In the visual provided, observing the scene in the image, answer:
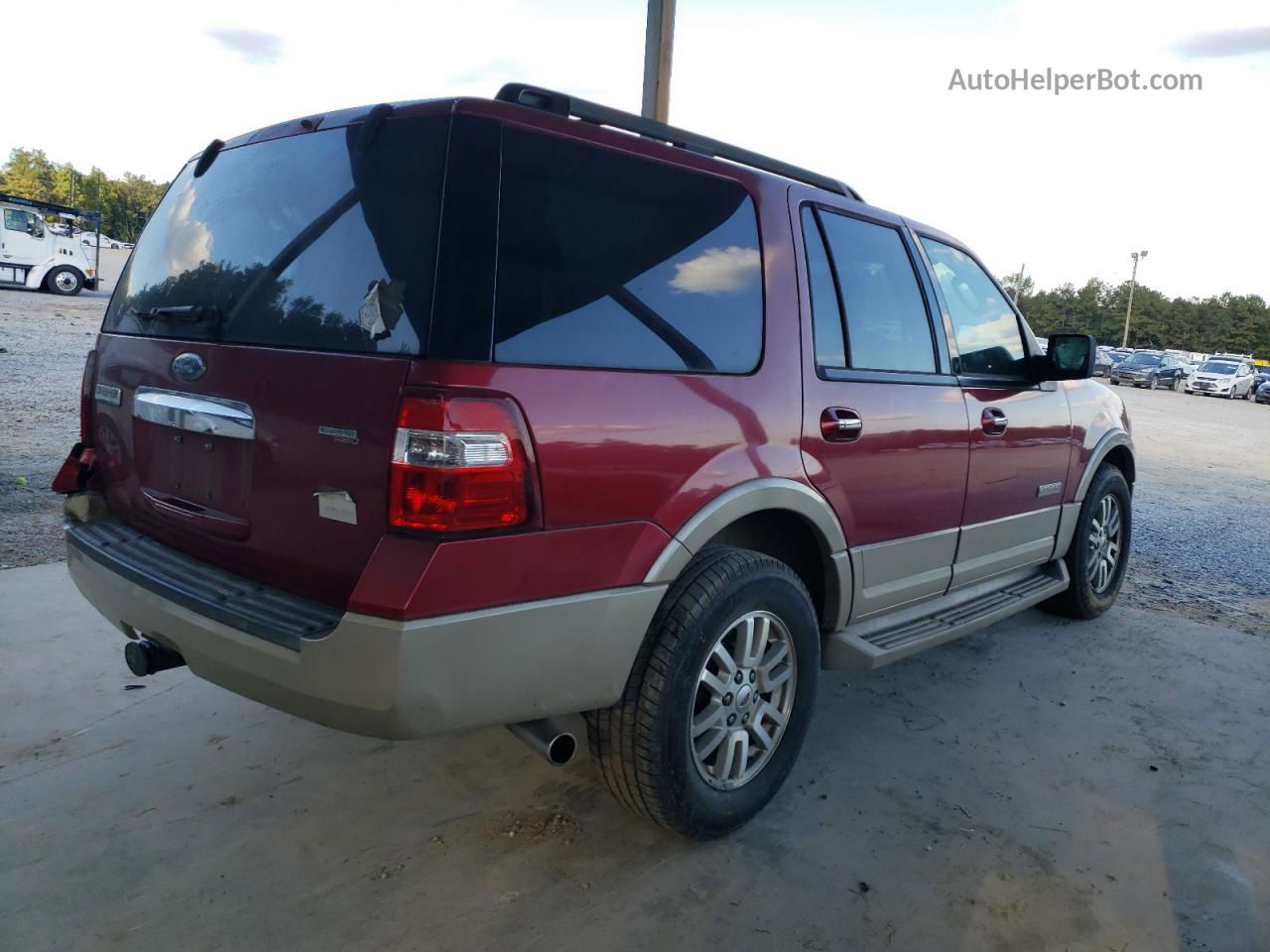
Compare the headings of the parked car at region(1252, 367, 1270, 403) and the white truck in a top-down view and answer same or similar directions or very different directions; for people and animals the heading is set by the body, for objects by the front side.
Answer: very different directions

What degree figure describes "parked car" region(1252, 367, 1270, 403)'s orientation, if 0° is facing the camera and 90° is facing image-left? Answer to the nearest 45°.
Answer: approximately 45°

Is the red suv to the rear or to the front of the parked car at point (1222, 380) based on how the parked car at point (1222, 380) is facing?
to the front

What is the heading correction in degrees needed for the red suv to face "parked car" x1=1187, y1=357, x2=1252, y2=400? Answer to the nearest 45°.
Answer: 0° — it already faces it

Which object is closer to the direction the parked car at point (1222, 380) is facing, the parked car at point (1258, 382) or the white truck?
the white truck

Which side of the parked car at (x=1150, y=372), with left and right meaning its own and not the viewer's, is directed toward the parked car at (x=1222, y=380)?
left
